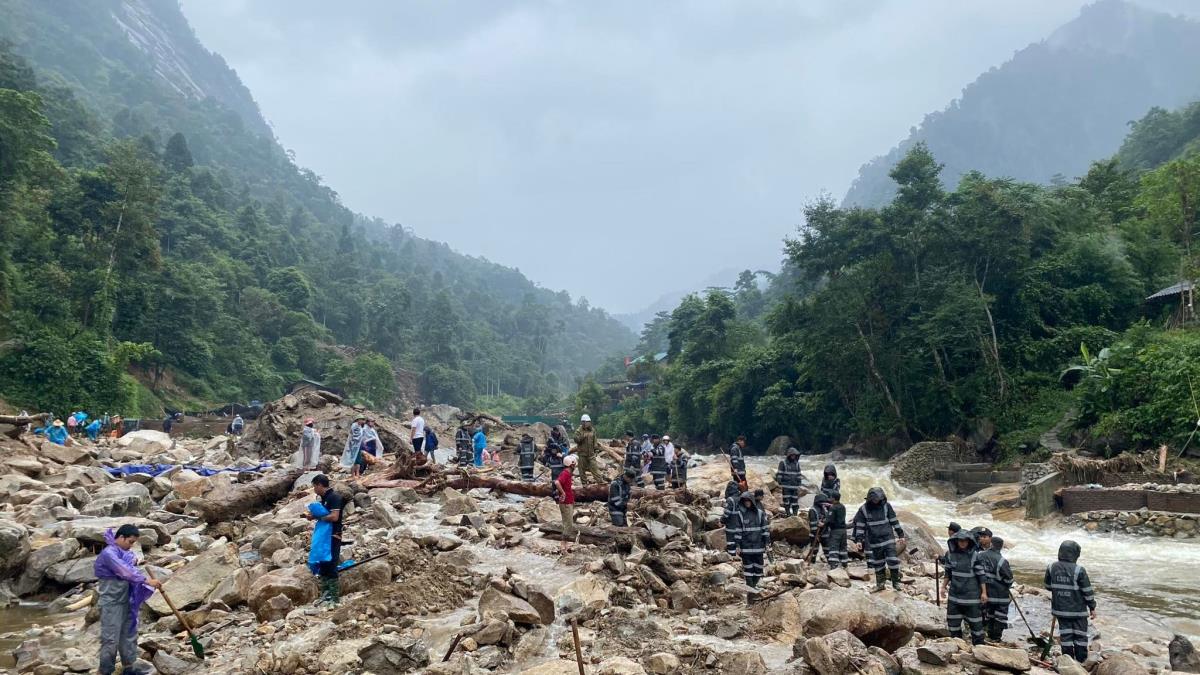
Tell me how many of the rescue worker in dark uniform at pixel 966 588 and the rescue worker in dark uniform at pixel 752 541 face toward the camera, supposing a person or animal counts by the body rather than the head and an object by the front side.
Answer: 2

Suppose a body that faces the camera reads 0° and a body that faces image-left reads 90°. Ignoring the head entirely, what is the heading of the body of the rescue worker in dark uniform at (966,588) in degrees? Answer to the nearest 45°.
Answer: approximately 0°

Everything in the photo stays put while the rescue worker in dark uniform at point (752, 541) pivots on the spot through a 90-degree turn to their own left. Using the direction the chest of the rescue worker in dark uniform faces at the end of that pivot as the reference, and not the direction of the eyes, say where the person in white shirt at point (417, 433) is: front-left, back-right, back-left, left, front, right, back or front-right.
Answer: back-left

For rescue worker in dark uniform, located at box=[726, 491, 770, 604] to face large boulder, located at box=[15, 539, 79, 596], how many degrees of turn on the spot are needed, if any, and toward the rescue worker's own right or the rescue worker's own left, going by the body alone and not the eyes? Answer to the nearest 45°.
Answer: approximately 90° to the rescue worker's own right

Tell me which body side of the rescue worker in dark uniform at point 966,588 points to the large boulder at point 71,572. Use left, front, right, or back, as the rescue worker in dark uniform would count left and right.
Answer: right

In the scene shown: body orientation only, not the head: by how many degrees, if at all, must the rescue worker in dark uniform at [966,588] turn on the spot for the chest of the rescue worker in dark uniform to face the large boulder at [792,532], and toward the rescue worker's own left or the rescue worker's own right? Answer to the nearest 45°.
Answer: approximately 135° to the rescue worker's own right

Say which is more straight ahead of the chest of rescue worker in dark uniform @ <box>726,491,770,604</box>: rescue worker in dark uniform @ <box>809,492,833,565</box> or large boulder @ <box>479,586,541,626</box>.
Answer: the large boulder

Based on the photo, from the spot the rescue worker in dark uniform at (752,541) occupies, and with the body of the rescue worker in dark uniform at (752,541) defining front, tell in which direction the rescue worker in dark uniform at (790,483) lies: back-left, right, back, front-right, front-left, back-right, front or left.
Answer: back

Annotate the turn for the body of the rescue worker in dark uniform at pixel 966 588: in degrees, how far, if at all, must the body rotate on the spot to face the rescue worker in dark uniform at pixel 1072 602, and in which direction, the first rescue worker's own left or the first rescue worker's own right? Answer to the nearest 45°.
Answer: approximately 90° to the first rescue worker's own left
